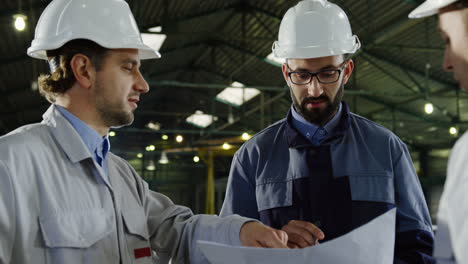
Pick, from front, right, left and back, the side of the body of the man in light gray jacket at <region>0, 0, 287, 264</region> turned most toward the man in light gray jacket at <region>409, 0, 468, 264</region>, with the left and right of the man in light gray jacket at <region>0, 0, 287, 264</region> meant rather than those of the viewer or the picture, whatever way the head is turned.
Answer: front

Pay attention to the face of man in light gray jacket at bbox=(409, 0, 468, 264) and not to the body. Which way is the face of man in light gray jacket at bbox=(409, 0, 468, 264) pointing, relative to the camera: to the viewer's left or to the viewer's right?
to the viewer's left

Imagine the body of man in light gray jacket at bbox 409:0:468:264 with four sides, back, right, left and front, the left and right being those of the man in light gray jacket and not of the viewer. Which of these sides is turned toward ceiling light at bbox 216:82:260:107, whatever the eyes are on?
right

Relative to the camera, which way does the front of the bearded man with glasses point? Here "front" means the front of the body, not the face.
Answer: toward the camera

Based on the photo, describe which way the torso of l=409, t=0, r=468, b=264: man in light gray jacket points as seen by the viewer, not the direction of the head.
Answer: to the viewer's left

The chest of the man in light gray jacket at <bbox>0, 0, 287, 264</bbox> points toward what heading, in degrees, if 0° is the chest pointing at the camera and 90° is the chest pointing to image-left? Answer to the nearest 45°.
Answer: approximately 315°

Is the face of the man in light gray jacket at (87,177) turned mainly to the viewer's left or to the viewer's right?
to the viewer's right

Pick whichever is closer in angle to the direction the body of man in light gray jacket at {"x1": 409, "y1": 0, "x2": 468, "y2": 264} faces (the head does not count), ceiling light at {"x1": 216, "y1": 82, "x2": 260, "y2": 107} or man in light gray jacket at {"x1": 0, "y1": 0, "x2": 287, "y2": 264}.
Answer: the man in light gray jacket

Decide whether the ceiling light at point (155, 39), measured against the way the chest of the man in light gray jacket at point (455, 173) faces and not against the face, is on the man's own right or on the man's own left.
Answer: on the man's own right

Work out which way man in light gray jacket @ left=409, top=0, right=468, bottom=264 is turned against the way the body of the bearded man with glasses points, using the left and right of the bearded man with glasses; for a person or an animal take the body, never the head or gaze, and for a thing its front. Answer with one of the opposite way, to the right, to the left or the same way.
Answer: to the right

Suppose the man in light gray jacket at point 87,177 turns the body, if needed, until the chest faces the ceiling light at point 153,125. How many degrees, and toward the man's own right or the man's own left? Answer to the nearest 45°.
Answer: approximately 135° to the man's own left

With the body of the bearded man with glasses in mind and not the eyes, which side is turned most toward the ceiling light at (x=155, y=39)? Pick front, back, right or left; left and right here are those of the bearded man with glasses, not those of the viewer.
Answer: back

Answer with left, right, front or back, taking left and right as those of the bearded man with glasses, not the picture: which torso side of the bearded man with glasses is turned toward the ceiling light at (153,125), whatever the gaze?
back

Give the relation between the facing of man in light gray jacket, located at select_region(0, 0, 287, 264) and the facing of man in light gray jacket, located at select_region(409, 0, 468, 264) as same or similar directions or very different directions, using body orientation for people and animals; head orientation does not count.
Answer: very different directions

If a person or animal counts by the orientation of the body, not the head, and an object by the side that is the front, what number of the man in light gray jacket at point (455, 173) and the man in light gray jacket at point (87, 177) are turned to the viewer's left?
1
